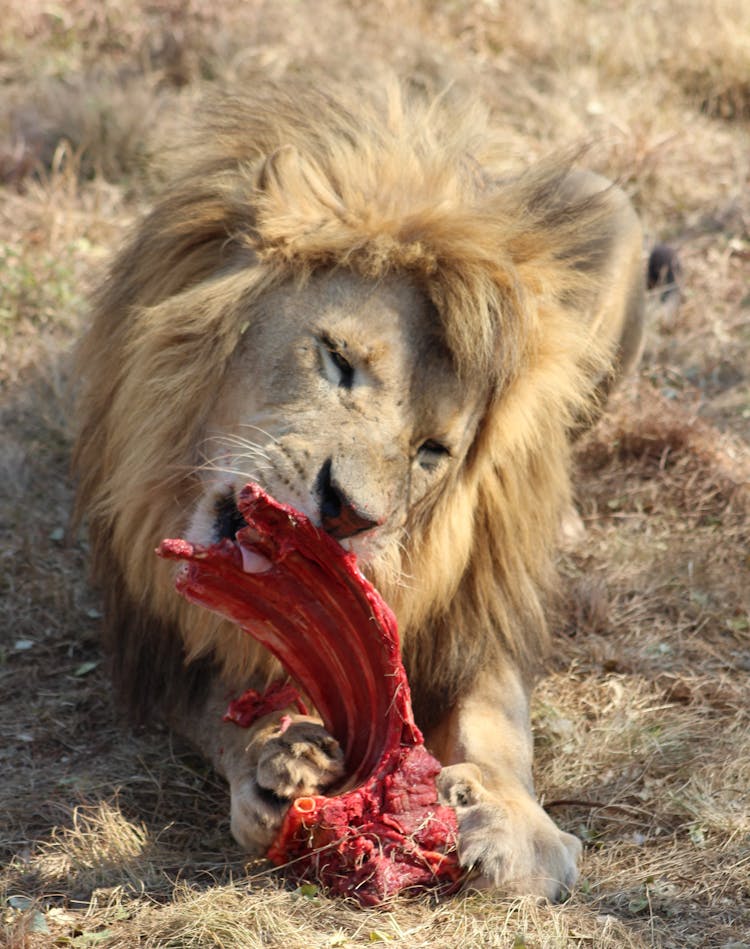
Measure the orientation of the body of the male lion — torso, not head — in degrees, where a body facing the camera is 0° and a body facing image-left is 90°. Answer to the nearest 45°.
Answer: approximately 0°
